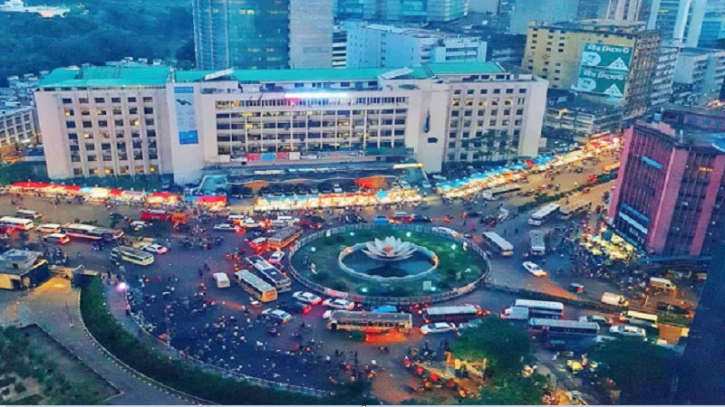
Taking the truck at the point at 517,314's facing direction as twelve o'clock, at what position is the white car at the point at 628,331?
The white car is roughly at 6 o'clock from the truck.

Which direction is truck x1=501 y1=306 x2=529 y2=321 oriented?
to the viewer's left

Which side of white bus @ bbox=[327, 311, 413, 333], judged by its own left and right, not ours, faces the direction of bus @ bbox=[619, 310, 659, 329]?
back

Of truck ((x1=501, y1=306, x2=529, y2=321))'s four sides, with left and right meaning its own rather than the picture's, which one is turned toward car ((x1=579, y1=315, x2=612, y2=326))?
back

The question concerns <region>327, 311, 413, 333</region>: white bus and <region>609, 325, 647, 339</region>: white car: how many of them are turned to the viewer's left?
2

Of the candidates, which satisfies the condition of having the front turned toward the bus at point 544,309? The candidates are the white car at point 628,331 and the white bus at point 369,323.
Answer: the white car

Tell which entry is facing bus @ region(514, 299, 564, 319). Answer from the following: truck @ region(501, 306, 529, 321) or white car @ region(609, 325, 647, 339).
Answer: the white car

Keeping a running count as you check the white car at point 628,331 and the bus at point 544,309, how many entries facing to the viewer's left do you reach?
2

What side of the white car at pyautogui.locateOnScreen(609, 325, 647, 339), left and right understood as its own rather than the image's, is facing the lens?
left

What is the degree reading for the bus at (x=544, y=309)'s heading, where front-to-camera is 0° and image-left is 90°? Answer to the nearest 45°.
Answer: approximately 90°

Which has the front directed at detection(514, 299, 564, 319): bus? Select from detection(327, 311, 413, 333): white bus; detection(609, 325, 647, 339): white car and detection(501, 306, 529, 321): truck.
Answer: the white car

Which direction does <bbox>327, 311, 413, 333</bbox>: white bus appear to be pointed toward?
to the viewer's left

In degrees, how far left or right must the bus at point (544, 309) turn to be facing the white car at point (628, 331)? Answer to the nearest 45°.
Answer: approximately 180°

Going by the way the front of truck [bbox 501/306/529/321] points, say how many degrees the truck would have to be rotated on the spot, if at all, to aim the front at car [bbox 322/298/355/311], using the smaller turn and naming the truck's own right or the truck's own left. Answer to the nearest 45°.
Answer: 0° — it already faces it
